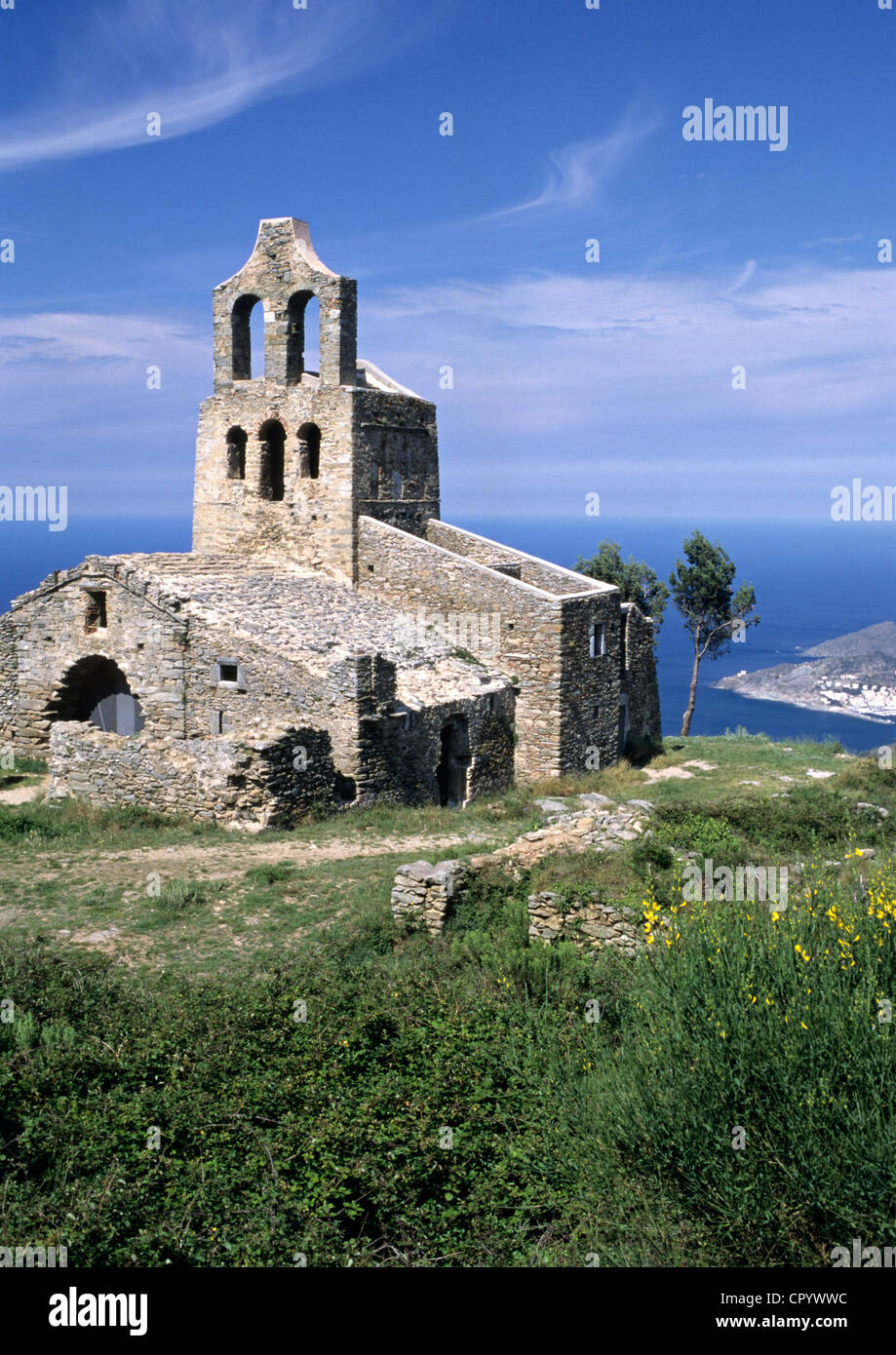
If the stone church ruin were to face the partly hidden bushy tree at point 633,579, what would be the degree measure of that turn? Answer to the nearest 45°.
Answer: approximately 180°

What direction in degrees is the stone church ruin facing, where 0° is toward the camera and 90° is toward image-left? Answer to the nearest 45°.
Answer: approximately 45°

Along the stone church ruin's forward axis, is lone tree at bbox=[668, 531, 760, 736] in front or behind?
behind

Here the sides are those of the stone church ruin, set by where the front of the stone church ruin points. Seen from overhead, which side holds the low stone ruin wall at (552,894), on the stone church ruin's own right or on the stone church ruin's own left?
on the stone church ruin's own left

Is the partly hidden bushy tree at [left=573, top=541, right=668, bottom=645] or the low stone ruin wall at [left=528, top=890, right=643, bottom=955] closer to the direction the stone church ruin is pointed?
the low stone ruin wall

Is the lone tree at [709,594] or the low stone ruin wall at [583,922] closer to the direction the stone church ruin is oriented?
the low stone ruin wall
